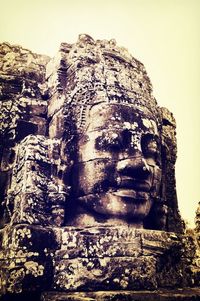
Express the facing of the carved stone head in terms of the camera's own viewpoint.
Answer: facing the viewer and to the right of the viewer
